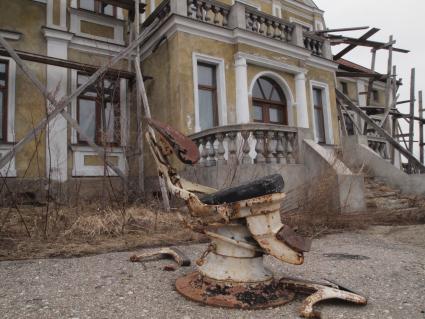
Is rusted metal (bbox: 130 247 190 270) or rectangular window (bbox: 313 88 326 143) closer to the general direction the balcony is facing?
the rusted metal

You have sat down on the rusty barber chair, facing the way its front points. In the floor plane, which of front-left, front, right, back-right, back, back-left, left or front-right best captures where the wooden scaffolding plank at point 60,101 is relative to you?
back-left

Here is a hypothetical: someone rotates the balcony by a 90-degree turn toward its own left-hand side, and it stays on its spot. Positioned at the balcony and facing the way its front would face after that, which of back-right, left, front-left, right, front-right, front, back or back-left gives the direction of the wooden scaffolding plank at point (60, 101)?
back

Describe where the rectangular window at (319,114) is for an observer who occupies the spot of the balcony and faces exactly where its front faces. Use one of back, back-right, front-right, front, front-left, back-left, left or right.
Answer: left

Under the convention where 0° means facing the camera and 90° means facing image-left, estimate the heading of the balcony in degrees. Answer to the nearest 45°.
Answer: approximately 315°

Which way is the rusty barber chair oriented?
to the viewer's right

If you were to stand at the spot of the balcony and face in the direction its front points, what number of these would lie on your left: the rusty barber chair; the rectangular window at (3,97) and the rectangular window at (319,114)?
1

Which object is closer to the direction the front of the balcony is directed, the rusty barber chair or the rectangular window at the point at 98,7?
the rusty barber chair

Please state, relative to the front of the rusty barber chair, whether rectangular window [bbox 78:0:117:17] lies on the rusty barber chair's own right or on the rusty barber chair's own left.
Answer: on the rusty barber chair's own left

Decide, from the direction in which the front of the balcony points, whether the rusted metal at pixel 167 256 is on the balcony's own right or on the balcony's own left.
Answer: on the balcony's own right

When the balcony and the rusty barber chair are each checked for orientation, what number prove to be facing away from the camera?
0

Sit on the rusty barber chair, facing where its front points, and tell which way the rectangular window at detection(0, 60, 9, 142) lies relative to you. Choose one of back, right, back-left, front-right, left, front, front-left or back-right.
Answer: back-left

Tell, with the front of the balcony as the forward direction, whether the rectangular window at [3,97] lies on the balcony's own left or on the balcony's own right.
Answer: on the balcony's own right

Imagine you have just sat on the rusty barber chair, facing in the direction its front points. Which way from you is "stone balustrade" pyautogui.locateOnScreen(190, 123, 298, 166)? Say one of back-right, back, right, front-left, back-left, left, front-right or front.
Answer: left

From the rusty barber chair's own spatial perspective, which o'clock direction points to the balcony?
The balcony is roughly at 9 o'clock from the rusty barber chair.
